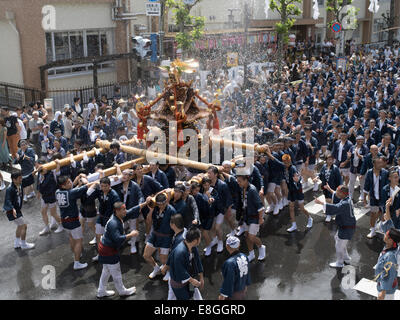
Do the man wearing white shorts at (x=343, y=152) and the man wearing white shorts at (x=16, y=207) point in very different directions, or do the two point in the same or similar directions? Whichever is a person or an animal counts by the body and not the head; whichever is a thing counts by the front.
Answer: very different directions

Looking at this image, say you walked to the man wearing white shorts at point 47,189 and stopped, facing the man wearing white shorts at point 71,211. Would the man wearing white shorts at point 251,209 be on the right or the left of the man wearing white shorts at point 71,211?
left

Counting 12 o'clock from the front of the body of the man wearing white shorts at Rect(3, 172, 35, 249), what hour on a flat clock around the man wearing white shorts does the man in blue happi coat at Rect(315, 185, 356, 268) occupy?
The man in blue happi coat is roughly at 1 o'clock from the man wearing white shorts.

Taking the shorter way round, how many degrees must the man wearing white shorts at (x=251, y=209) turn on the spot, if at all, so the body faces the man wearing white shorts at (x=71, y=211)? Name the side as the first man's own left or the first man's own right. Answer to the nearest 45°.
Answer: approximately 45° to the first man's own right

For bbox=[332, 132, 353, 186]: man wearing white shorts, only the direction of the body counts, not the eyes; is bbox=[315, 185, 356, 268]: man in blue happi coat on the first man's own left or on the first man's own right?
on the first man's own left

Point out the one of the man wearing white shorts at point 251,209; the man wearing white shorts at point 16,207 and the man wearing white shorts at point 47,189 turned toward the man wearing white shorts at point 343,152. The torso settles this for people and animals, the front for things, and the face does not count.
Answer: the man wearing white shorts at point 16,207

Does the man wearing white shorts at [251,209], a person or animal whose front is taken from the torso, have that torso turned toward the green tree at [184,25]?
no

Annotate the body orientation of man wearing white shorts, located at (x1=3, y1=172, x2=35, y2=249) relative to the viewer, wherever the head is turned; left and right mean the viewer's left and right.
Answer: facing to the right of the viewer

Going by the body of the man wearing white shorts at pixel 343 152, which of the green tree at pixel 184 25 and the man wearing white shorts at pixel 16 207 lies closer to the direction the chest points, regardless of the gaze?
the man wearing white shorts

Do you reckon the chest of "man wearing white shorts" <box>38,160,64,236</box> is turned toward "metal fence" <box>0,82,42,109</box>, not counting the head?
no

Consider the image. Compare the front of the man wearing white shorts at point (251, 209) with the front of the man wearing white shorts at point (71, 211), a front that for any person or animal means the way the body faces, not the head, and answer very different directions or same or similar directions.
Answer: very different directions

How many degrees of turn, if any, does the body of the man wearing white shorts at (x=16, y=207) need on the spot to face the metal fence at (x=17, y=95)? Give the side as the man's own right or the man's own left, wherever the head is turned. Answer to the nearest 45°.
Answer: approximately 90° to the man's own left

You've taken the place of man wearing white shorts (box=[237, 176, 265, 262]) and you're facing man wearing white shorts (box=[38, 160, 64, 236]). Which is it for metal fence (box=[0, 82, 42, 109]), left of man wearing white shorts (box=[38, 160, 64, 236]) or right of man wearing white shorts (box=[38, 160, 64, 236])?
right

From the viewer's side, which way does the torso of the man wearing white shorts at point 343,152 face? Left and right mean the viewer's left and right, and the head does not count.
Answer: facing the viewer and to the left of the viewer

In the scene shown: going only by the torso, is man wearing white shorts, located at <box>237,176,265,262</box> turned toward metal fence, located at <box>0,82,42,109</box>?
no

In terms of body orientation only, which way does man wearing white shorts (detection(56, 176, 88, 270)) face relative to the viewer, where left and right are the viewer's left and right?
facing away from the viewer and to the right of the viewer
